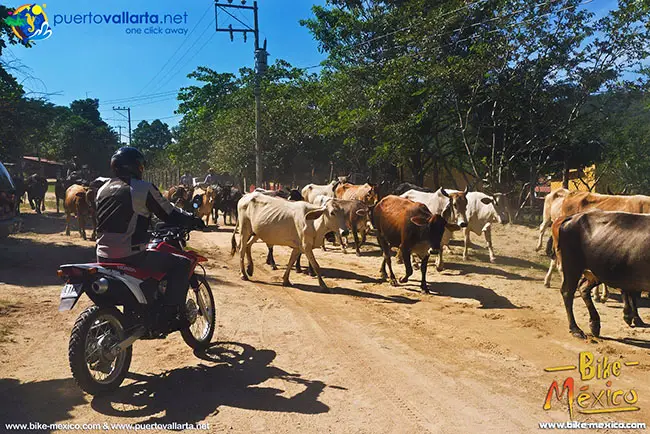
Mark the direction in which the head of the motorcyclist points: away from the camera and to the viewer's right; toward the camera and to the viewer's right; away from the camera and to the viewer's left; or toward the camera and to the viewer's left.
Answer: away from the camera and to the viewer's right

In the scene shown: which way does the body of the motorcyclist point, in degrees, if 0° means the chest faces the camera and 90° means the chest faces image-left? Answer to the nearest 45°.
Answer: approximately 225°

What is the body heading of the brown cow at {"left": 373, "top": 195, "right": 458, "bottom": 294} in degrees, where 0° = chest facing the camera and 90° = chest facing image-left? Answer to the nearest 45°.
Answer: approximately 315°

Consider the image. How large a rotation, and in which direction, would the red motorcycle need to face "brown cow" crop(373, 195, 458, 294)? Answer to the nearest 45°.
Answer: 0° — it already faces it

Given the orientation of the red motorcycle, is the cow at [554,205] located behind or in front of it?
in front

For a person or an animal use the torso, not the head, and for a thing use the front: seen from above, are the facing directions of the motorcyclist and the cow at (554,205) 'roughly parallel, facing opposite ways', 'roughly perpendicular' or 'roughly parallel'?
roughly perpendicular

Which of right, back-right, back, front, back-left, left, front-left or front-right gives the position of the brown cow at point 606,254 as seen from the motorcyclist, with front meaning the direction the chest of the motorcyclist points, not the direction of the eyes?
front-right

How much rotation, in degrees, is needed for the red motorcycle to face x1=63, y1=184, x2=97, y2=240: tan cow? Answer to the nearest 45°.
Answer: approximately 45° to its left
